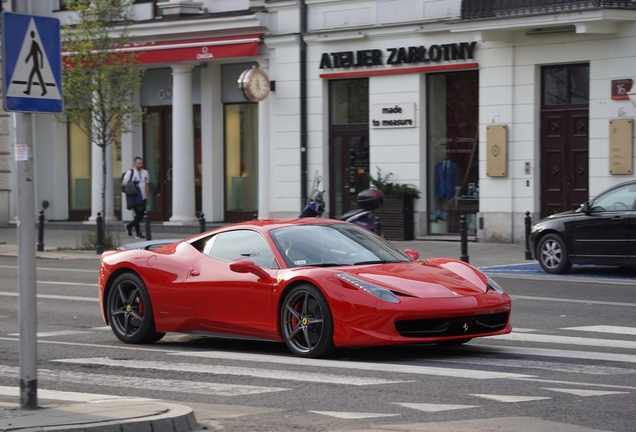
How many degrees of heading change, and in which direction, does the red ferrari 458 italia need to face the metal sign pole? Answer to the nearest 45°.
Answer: approximately 90° to its right

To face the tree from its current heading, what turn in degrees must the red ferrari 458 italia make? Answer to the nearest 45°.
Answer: approximately 135° to its left

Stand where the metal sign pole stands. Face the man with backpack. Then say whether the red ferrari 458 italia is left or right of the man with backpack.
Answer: right

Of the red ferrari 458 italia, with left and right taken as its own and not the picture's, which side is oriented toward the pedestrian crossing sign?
right

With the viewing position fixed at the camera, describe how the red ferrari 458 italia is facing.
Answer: facing the viewer and to the right of the viewer

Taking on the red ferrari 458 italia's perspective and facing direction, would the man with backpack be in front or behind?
behind

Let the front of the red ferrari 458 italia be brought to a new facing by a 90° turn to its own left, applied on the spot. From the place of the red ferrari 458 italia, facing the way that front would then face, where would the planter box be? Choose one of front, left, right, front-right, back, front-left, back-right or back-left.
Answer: front-left

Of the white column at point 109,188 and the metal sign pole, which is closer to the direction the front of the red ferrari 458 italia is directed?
the metal sign pole

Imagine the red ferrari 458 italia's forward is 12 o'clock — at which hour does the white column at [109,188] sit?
The white column is roughly at 7 o'clock from the red ferrari 458 italia.

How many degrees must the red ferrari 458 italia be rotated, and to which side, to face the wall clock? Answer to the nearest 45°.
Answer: approximately 135° to its left
